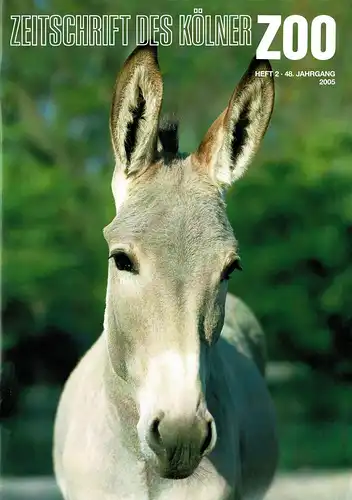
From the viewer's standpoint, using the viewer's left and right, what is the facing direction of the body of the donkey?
facing the viewer
